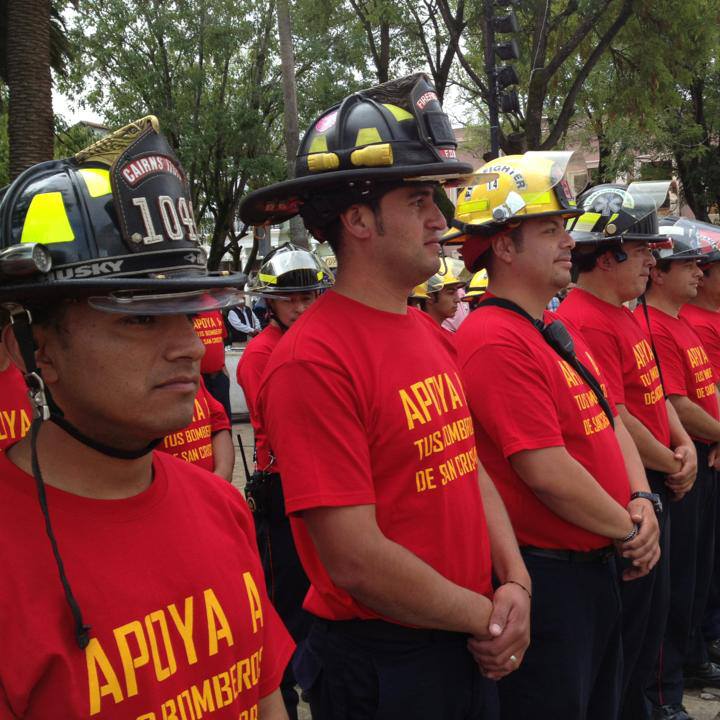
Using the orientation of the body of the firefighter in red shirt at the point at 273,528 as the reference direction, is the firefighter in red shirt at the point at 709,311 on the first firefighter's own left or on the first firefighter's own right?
on the first firefighter's own left

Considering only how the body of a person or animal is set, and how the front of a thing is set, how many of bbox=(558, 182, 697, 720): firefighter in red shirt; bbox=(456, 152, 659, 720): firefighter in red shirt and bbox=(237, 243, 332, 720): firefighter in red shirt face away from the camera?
0

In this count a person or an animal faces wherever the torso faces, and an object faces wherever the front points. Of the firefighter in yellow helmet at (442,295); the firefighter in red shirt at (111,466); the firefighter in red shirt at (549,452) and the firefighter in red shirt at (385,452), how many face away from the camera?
0

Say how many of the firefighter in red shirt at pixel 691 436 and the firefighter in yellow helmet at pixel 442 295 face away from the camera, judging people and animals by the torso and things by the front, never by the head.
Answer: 0

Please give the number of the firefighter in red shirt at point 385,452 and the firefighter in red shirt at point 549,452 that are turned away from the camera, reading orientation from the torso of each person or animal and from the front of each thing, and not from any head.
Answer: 0

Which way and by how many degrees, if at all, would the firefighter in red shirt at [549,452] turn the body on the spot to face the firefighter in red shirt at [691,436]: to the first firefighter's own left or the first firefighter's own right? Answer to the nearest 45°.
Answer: approximately 135° to the first firefighter's own left
